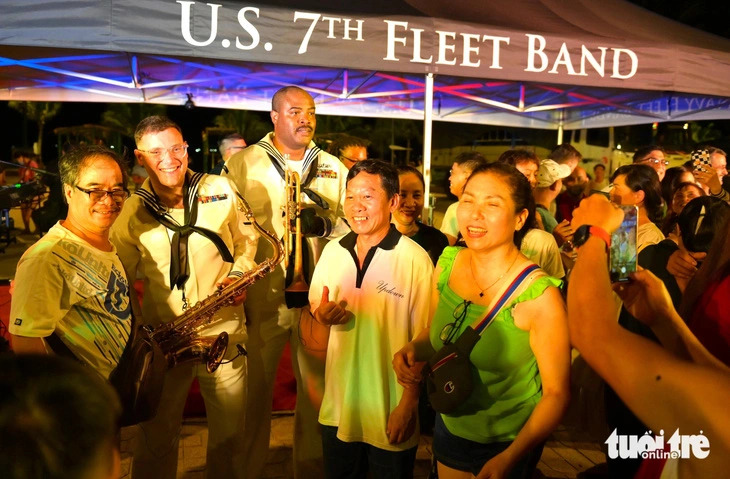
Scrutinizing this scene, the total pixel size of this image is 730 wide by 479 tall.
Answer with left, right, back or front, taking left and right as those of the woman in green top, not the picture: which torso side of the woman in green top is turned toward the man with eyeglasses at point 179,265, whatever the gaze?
right

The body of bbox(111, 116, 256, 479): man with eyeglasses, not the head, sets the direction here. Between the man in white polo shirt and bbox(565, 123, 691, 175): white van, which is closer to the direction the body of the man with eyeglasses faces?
the man in white polo shirt

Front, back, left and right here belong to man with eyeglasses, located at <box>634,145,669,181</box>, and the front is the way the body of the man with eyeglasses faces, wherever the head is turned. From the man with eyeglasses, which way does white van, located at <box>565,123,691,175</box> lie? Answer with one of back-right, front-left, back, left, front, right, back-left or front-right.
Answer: back-left

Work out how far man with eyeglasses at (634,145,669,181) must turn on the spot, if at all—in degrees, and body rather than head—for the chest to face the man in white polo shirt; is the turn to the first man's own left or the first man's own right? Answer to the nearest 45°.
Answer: approximately 45° to the first man's own right

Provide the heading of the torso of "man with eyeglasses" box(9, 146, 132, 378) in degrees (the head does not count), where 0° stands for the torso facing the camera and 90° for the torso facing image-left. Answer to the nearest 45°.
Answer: approximately 315°

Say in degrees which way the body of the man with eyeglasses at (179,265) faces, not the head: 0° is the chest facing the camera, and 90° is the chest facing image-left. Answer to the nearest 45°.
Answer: approximately 0°

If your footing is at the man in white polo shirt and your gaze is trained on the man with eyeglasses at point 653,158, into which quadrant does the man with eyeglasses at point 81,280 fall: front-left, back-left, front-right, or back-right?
back-left

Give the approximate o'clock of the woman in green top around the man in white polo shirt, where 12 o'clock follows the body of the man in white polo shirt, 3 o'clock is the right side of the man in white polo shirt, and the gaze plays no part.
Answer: The woman in green top is roughly at 9 o'clock from the man in white polo shirt.

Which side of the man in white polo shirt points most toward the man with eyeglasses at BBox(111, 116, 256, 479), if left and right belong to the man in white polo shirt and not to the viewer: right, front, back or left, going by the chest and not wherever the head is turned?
right

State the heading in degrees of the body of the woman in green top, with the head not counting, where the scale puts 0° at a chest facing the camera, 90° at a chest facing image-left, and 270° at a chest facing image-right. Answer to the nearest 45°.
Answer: approximately 45°

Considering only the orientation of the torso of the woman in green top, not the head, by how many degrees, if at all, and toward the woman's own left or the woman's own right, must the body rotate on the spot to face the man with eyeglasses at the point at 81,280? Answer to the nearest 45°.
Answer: approximately 45° to the woman's own right

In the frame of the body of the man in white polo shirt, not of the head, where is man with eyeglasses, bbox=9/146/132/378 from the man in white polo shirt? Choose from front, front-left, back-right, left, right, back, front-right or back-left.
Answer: front-right
